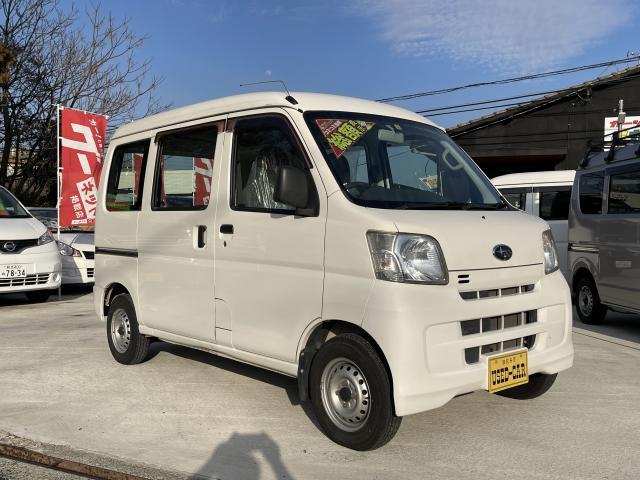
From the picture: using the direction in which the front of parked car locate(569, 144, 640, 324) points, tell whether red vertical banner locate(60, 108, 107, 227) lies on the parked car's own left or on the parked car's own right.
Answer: on the parked car's own right

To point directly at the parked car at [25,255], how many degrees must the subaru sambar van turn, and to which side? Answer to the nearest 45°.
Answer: approximately 180°

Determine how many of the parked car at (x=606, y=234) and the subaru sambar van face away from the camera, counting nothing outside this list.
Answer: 0

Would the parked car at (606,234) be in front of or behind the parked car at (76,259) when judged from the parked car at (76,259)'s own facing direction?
in front

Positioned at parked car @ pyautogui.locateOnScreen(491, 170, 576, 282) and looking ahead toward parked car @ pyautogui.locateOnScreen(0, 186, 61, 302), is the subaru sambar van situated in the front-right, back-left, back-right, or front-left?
front-left

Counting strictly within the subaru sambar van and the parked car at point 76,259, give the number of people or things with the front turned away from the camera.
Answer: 0

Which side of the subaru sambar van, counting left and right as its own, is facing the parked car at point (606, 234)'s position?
left

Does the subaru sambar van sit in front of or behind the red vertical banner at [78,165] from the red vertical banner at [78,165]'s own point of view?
in front

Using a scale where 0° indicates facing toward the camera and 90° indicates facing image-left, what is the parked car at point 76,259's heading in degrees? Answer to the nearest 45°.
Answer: approximately 315°

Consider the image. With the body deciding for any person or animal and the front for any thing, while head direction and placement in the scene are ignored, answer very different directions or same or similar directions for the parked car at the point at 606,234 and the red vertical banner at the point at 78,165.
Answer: same or similar directions

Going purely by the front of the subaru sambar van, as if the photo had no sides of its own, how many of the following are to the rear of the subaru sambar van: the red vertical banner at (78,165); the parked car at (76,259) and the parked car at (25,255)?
3

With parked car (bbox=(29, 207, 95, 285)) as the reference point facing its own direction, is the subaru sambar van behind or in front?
in front

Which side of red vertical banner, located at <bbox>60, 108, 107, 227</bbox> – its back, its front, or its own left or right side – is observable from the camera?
front

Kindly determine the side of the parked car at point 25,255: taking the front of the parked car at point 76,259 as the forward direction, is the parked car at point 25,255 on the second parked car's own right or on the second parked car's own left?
on the second parked car's own right
